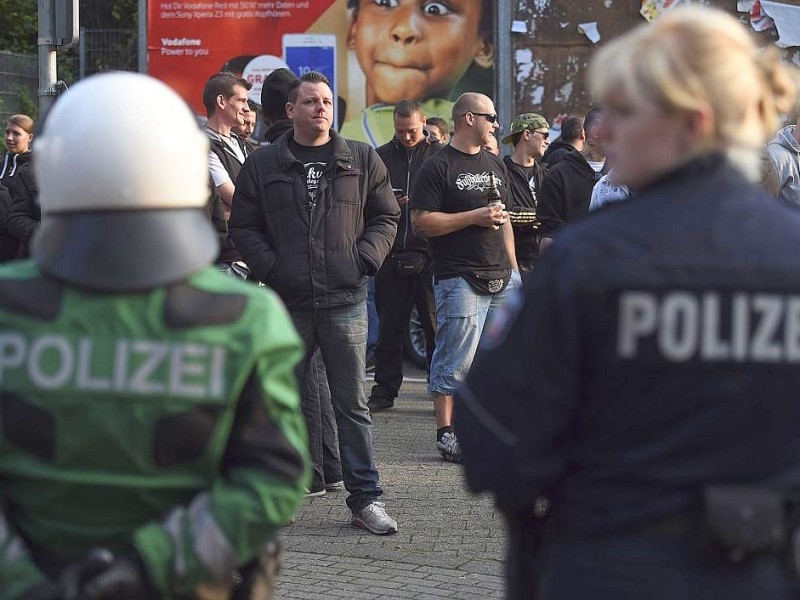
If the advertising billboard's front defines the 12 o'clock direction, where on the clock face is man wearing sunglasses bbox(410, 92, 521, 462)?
The man wearing sunglasses is roughly at 12 o'clock from the advertising billboard.

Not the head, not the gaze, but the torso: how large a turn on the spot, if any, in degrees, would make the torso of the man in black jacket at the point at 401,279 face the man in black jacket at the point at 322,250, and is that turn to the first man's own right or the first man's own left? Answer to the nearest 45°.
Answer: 0° — they already face them

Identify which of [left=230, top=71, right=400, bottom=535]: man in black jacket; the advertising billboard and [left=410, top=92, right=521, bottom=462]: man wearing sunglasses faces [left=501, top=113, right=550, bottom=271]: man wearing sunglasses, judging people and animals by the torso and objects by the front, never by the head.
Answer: the advertising billboard

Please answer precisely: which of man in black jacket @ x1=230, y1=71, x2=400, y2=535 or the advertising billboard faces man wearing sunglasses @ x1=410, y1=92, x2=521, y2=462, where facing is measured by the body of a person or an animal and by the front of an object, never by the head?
the advertising billboard

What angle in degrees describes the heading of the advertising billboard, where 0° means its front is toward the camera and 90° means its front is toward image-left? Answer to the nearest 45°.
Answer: approximately 0°

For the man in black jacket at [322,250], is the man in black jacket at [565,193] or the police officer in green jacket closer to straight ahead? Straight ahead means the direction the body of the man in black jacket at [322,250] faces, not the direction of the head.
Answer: the police officer in green jacket

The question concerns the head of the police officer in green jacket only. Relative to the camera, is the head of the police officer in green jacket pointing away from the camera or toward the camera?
away from the camera

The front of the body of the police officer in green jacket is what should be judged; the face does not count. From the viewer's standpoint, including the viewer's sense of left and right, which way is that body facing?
facing away from the viewer
